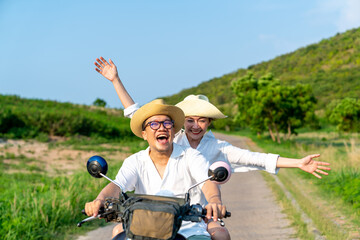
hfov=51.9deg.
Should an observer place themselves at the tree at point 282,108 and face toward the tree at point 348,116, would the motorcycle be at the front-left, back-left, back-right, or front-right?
back-right

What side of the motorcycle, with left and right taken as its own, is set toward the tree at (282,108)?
back

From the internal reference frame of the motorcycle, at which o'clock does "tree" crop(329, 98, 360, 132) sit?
The tree is roughly at 7 o'clock from the motorcycle.

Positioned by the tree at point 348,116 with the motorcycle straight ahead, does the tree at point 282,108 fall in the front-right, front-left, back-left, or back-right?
front-right

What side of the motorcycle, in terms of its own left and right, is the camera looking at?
front
